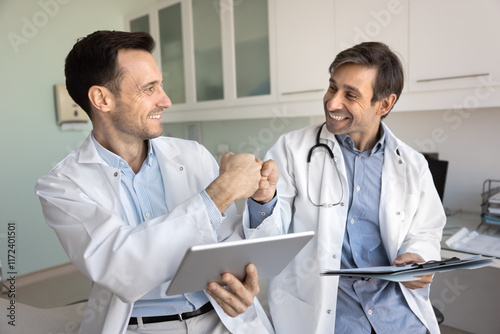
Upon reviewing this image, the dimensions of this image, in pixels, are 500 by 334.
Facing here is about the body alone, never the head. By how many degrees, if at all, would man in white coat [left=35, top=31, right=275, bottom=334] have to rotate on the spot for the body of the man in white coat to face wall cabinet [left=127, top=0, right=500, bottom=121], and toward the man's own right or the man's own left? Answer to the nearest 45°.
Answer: approximately 90° to the man's own left

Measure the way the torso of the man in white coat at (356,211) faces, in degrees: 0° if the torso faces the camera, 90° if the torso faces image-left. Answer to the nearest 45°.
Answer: approximately 0°

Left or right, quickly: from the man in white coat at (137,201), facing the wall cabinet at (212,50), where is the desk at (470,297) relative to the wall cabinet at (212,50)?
right

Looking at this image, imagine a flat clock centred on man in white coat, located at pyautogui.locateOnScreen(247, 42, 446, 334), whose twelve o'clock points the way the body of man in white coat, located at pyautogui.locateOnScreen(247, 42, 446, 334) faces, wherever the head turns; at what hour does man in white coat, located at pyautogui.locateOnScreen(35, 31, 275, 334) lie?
man in white coat, located at pyautogui.locateOnScreen(35, 31, 275, 334) is roughly at 2 o'clock from man in white coat, located at pyautogui.locateOnScreen(247, 42, 446, 334).

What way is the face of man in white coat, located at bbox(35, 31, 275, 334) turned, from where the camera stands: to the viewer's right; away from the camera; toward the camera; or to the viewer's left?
to the viewer's right

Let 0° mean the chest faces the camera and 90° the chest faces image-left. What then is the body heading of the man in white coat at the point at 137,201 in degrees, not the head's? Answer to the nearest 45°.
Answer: approximately 315°
